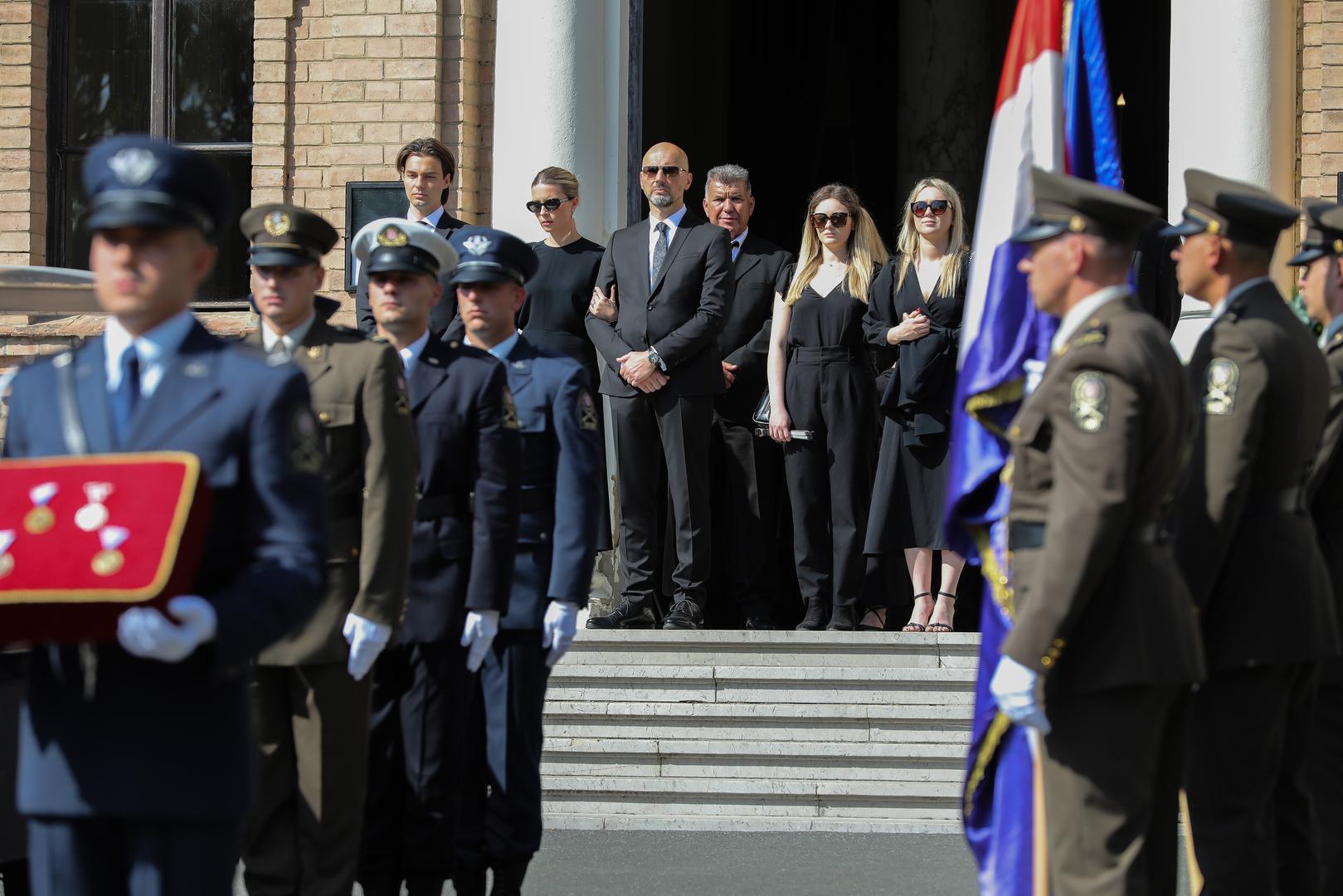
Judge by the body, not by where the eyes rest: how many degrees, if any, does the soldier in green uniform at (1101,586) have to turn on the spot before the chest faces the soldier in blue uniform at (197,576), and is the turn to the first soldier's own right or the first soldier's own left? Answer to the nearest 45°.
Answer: approximately 45° to the first soldier's own left

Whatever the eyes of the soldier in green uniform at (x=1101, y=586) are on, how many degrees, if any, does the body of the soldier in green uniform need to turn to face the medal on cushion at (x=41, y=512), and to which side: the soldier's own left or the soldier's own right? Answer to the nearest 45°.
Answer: approximately 45° to the soldier's own left

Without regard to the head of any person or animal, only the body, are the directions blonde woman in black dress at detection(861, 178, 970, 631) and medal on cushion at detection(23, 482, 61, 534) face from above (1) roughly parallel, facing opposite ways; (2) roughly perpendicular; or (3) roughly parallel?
roughly parallel

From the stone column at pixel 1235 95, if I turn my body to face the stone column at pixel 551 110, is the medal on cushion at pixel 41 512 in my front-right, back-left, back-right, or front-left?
front-left

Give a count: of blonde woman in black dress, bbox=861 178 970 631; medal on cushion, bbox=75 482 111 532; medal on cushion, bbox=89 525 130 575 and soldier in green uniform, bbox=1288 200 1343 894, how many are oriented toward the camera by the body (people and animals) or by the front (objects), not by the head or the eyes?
3

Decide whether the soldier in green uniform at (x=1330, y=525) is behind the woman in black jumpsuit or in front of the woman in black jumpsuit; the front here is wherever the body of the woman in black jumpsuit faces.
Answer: in front

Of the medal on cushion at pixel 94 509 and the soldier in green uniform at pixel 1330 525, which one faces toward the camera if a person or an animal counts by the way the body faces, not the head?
the medal on cushion

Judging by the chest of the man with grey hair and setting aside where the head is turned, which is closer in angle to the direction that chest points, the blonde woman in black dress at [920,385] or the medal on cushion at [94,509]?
the medal on cushion

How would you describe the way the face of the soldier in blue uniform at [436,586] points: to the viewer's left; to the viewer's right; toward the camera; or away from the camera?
toward the camera

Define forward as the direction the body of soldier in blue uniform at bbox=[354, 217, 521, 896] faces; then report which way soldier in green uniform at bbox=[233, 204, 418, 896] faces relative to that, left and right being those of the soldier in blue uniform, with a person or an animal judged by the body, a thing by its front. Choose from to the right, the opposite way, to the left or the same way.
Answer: the same way

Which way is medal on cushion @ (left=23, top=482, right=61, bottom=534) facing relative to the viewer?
toward the camera

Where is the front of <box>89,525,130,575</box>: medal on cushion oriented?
toward the camera

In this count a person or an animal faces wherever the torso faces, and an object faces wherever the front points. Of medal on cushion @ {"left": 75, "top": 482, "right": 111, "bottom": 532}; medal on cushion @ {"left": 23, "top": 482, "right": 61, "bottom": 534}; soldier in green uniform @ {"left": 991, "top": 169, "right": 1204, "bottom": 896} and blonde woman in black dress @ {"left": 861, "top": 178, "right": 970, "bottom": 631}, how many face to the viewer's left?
1

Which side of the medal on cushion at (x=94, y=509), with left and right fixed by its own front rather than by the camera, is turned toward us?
front

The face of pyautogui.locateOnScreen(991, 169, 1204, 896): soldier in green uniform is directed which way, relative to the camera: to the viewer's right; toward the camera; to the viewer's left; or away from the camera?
to the viewer's left

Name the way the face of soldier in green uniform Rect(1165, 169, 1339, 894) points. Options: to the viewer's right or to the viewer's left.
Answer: to the viewer's left

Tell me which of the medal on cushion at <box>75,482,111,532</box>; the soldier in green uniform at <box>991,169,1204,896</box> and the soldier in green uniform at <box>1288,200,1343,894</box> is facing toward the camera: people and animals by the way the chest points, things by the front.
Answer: the medal on cushion
